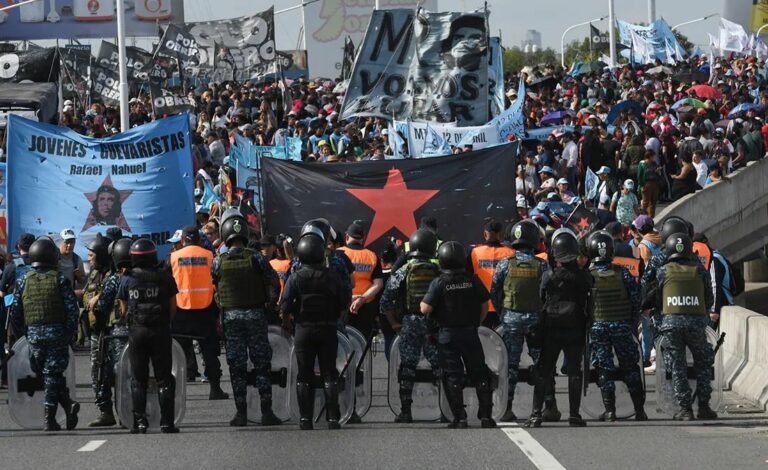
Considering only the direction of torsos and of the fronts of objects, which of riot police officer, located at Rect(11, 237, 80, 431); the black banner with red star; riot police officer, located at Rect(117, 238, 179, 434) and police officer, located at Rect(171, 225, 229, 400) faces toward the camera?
the black banner with red star

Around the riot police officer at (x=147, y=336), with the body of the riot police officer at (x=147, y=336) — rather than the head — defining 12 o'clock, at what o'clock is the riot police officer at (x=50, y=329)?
the riot police officer at (x=50, y=329) is roughly at 10 o'clock from the riot police officer at (x=147, y=336).

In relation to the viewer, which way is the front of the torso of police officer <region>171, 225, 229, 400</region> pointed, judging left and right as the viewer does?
facing away from the viewer

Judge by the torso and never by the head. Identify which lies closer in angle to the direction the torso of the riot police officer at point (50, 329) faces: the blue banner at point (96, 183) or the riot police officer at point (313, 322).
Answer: the blue banner

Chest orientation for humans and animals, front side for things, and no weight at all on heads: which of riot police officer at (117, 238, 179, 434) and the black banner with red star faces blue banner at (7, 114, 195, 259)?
the riot police officer

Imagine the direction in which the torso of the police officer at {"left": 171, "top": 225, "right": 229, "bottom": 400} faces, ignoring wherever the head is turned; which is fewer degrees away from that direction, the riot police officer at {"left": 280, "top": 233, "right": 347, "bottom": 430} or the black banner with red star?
the black banner with red star

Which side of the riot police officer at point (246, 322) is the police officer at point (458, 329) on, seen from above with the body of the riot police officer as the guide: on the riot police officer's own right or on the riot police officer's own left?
on the riot police officer's own right

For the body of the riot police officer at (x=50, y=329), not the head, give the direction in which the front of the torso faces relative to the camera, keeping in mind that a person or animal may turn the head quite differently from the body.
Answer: away from the camera

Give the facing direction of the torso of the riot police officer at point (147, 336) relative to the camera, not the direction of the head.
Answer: away from the camera

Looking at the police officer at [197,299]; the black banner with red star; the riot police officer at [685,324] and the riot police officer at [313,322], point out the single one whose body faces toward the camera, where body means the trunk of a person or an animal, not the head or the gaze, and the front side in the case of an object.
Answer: the black banner with red star

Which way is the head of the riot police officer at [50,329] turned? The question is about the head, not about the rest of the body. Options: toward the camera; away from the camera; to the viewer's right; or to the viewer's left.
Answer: away from the camera
